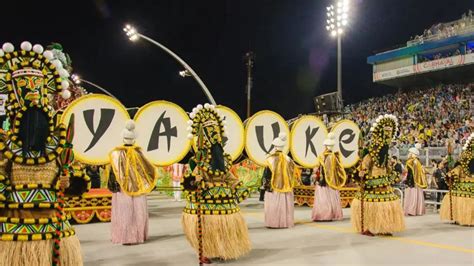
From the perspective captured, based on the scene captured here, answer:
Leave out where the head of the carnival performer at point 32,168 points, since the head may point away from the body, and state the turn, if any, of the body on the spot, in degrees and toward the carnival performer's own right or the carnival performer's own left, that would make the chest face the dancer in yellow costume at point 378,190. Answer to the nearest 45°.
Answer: approximately 135° to the carnival performer's own left

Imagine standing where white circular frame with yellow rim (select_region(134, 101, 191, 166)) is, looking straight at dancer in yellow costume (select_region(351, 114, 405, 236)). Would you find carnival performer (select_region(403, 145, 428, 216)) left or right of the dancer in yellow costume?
left

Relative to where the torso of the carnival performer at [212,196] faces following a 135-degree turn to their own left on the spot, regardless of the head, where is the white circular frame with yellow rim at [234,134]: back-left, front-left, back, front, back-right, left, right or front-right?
front

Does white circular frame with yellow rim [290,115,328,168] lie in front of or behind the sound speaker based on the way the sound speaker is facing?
in front

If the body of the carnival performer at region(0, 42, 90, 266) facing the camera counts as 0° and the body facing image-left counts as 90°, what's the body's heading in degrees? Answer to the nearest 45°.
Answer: approximately 0°

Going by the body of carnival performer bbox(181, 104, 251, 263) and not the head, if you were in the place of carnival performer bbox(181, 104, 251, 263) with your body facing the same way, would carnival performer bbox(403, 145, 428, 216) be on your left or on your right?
on your left
